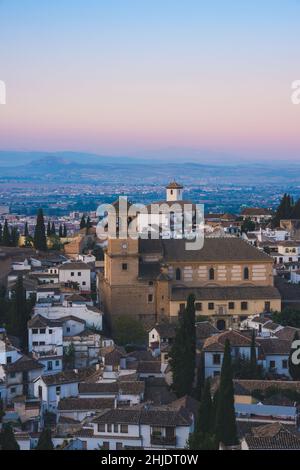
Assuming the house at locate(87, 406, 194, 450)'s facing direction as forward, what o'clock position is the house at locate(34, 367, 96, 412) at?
the house at locate(34, 367, 96, 412) is roughly at 5 o'clock from the house at locate(87, 406, 194, 450).

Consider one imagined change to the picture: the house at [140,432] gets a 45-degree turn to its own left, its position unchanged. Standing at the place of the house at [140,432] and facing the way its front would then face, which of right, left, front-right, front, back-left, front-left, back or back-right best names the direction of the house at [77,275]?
back-left

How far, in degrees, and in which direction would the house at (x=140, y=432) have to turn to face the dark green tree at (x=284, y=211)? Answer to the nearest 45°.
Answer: approximately 180°

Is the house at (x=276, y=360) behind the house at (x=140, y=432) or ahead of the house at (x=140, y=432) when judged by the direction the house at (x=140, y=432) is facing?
behind

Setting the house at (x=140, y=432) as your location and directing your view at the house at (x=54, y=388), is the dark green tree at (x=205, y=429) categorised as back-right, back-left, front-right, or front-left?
back-right

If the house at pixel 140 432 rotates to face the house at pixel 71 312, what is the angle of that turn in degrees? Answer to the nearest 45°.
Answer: approximately 180°

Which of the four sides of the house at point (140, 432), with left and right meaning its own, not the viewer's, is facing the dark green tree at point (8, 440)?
right

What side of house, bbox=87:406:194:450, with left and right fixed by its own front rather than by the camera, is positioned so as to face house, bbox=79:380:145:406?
back

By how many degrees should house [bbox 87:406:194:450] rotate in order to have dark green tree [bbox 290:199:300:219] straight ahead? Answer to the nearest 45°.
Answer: approximately 180°

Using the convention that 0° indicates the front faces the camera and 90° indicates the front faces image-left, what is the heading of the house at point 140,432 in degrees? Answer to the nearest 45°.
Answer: approximately 0°

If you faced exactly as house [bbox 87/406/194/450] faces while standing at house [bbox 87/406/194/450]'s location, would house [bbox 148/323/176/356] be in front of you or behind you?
behind

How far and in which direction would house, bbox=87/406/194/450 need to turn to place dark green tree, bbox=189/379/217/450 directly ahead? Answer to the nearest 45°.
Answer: approximately 90° to its left
